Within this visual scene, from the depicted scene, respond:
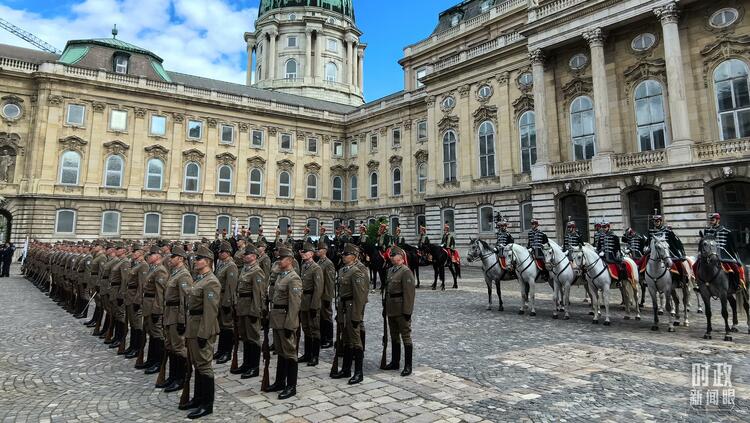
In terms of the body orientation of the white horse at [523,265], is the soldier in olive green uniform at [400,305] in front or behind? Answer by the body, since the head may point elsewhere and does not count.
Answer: in front

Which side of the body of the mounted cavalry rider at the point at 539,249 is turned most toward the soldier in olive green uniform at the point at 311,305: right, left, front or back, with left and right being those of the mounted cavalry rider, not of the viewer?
front

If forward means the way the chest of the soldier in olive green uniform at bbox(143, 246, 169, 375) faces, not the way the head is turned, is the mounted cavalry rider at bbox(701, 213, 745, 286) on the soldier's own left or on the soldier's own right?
on the soldier's own left

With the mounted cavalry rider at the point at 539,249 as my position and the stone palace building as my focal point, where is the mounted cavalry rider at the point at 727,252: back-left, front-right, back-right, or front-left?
back-right

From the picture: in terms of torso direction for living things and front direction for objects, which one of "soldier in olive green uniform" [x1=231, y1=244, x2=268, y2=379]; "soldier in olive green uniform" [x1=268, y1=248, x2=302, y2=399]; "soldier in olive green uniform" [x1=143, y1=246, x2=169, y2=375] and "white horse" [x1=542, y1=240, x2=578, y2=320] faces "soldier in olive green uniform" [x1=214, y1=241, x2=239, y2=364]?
the white horse

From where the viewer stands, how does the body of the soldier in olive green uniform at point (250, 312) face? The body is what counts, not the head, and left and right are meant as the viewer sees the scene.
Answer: facing the viewer and to the left of the viewer

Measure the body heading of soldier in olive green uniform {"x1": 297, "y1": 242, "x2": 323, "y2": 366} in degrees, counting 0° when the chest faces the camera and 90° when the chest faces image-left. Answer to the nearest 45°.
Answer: approximately 45°

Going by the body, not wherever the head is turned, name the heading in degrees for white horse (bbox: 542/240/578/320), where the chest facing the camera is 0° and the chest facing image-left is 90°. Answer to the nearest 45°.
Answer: approximately 45°
